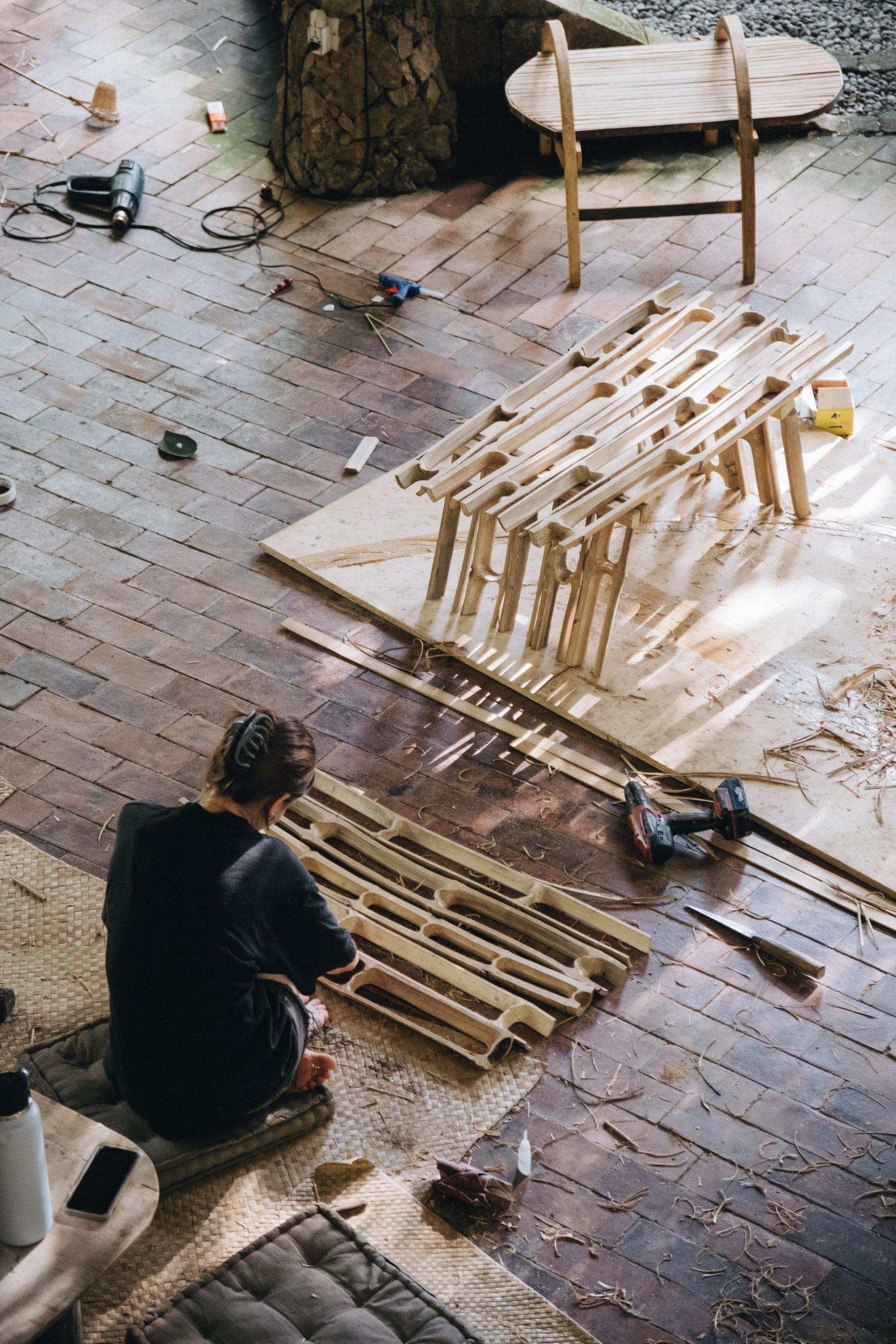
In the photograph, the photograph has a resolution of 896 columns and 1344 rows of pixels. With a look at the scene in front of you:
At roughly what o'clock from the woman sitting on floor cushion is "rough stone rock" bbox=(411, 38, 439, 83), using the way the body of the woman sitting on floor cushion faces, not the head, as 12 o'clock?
The rough stone rock is roughly at 11 o'clock from the woman sitting on floor cushion.

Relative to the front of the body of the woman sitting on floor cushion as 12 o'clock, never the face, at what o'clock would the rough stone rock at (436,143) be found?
The rough stone rock is roughly at 11 o'clock from the woman sitting on floor cushion.

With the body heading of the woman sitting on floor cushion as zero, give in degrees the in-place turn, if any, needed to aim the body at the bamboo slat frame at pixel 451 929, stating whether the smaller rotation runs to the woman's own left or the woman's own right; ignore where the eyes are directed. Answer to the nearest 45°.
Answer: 0° — they already face it

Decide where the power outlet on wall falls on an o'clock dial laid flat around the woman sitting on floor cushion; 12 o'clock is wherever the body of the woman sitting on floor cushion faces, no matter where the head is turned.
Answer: The power outlet on wall is roughly at 11 o'clock from the woman sitting on floor cushion.

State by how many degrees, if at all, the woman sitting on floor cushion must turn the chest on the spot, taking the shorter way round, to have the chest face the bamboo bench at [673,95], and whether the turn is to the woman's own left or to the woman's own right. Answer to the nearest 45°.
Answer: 0° — they already face it

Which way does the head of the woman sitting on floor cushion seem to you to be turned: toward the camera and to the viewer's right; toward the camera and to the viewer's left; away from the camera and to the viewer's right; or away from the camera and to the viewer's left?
away from the camera and to the viewer's right

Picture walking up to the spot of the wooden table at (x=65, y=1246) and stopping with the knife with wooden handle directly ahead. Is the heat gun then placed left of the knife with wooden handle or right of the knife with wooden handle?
left

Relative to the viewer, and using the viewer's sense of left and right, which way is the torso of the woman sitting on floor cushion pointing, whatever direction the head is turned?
facing away from the viewer and to the right of the viewer

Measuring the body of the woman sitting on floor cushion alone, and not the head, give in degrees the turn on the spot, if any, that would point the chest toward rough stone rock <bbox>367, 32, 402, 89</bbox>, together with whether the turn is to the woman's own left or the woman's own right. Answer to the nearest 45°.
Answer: approximately 45° to the woman's own left

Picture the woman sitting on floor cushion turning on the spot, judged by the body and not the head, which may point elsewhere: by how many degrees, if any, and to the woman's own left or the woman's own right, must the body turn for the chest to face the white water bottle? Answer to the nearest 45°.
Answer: approximately 180°
